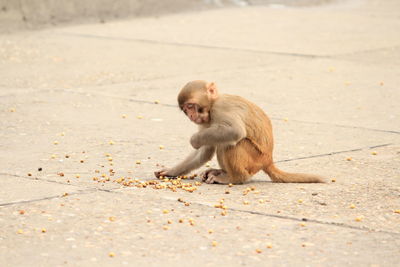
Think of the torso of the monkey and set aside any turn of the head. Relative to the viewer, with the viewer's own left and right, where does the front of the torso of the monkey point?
facing to the left of the viewer
